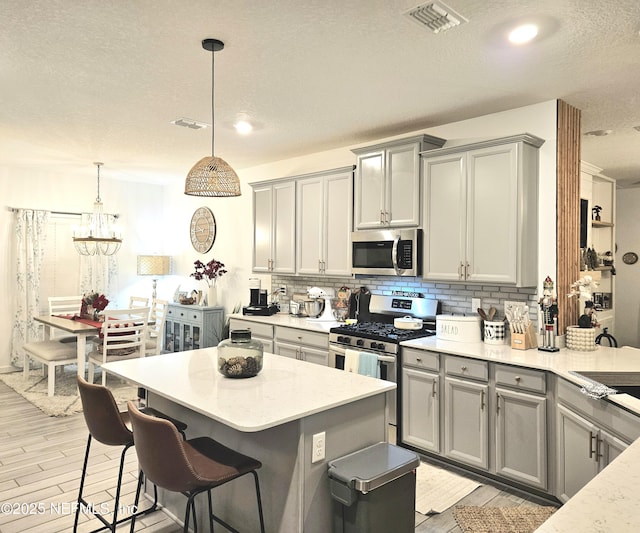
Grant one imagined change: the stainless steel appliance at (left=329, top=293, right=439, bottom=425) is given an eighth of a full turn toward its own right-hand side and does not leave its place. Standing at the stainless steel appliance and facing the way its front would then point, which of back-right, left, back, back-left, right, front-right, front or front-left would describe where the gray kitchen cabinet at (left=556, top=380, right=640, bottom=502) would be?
back-left

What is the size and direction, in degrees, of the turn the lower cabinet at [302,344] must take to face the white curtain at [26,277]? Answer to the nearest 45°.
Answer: approximately 90° to its right

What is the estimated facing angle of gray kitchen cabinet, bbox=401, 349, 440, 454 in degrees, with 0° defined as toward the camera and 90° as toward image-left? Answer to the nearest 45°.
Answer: approximately 45°

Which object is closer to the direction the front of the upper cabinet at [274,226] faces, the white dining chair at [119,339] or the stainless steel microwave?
the white dining chair

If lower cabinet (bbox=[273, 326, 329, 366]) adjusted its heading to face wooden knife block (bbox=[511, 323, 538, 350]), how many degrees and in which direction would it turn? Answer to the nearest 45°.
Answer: approximately 90° to its left

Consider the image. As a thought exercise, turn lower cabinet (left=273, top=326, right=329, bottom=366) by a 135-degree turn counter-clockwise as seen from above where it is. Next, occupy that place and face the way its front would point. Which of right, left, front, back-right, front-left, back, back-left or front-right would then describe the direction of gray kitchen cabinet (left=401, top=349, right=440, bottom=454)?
front-right

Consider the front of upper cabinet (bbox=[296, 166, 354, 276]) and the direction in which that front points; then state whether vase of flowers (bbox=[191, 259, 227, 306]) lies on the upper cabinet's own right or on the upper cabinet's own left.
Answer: on the upper cabinet's own right

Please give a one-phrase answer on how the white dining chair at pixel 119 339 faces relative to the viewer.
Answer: facing away from the viewer and to the left of the viewer

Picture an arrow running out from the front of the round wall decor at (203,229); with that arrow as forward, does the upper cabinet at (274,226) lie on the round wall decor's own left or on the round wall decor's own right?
on the round wall decor's own left
